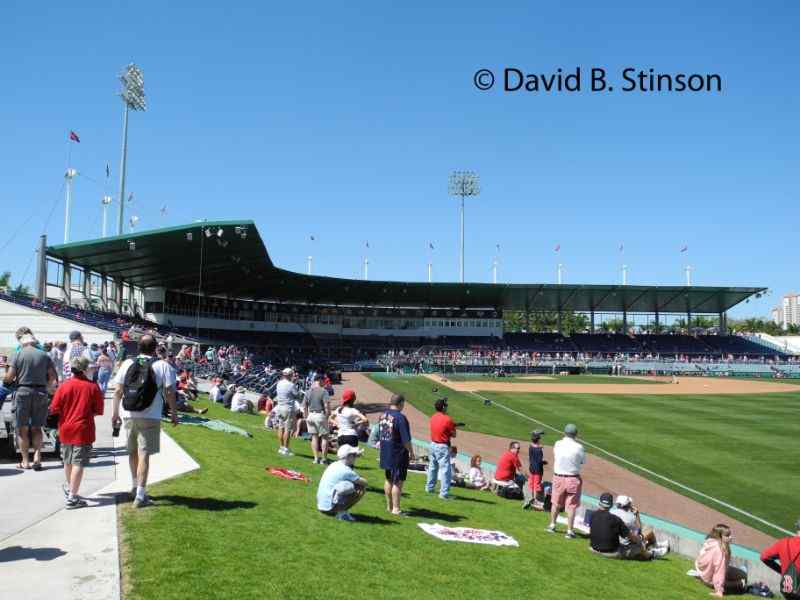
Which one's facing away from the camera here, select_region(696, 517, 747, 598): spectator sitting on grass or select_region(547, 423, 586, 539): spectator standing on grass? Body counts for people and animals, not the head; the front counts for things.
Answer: the spectator standing on grass

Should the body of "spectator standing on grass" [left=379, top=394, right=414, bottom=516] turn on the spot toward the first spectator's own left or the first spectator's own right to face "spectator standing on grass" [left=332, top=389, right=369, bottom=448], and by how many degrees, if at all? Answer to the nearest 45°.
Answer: approximately 90° to the first spectator's own left

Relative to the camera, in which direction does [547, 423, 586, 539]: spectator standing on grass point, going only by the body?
away from the camera

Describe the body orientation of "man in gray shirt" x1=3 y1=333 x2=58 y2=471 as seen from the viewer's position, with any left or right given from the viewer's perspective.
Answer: facing away from the viewer

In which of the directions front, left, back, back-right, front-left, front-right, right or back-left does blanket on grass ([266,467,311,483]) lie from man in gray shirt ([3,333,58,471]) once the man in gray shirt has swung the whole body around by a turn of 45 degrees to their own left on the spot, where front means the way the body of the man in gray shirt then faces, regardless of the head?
back-right

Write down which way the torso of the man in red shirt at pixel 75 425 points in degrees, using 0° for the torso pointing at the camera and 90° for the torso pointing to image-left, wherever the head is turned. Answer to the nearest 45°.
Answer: approximately 180°

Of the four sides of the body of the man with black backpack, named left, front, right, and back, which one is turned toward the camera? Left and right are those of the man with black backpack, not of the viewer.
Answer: back

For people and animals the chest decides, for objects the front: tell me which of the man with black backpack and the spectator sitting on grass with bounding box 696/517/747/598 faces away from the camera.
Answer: the man with black backpack

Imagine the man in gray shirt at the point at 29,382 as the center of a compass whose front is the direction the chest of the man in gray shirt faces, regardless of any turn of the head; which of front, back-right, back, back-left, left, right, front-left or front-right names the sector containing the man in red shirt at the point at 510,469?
right

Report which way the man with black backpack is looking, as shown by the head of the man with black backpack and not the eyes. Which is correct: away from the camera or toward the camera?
away from the camera

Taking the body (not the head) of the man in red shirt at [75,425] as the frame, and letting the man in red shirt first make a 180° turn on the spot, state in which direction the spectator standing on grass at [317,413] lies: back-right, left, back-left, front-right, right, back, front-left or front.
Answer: back-left
